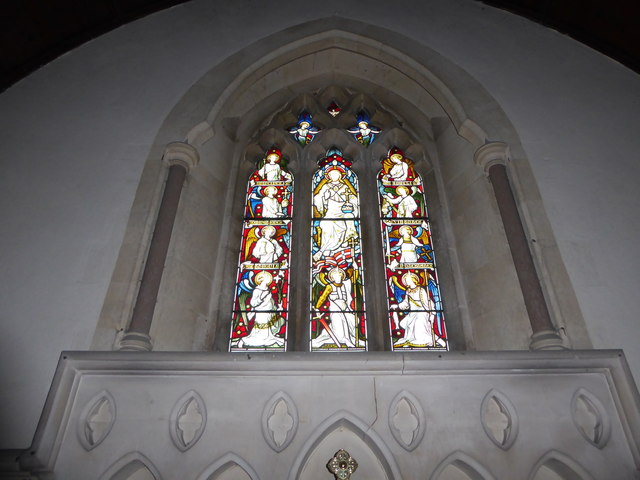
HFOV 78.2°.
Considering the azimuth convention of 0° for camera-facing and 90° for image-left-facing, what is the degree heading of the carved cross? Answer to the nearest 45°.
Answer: approximately 0°
